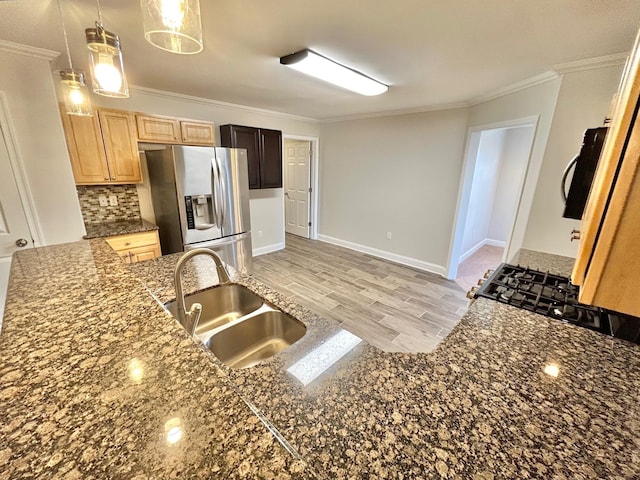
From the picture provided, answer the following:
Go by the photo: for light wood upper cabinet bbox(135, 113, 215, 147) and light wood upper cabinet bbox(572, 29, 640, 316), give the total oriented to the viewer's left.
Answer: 1

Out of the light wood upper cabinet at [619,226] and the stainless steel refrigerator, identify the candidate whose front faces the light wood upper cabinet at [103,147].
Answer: the light wood upper cabinet at [619,226]

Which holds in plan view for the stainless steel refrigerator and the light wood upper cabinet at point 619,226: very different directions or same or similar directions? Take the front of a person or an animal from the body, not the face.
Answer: very different directions

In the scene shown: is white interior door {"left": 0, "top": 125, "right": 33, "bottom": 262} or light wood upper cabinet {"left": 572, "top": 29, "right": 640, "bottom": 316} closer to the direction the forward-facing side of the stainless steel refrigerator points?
the light wood upper cabinet

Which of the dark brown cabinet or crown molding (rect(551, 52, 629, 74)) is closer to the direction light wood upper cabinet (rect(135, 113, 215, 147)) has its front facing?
the crown molding

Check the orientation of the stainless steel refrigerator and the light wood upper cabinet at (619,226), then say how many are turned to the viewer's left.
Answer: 1

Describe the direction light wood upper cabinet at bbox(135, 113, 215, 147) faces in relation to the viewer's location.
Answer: facing the viewer and to the right of the viewer

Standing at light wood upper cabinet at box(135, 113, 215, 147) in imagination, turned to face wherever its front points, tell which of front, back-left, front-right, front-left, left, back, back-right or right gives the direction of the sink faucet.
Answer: front-right

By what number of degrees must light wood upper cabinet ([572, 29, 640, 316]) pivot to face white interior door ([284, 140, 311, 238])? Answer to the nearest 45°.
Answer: approximately 45° to its right

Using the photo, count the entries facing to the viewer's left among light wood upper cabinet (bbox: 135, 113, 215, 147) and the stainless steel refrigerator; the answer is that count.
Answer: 0

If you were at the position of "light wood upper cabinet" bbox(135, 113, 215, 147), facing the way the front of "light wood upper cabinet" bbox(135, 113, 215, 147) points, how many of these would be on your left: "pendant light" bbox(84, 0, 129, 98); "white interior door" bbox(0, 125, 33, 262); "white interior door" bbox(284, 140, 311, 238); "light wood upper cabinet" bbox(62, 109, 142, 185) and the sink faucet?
1

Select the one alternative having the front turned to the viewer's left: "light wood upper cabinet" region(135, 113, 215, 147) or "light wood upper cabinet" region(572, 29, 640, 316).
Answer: "light wood upper cabinet" region(572, 29, 640, 316)

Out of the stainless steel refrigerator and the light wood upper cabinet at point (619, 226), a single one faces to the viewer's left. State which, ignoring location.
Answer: the light wood upper cabinet

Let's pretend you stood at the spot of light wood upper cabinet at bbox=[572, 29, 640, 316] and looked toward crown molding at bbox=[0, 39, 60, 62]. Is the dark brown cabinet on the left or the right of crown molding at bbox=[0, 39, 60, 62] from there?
right

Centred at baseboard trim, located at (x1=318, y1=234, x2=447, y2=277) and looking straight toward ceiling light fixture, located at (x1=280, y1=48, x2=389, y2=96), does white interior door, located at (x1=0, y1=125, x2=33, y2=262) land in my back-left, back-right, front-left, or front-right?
front-right

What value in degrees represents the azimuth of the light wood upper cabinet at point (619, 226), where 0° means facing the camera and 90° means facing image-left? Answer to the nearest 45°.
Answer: approximately 90°

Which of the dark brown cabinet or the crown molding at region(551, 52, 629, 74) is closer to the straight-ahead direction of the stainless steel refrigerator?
the crown molding

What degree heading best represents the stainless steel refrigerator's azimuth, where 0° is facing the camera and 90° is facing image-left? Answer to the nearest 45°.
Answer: approximately 315°

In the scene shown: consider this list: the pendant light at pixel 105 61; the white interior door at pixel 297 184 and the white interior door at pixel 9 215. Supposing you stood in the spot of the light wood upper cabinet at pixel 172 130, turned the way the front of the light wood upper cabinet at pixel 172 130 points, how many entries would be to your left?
1
